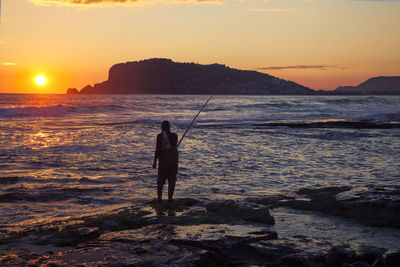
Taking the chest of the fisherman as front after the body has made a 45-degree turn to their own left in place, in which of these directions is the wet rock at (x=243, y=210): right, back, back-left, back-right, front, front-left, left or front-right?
back

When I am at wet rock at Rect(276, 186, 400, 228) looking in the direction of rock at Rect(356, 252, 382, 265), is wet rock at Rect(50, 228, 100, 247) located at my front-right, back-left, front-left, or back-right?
front-right

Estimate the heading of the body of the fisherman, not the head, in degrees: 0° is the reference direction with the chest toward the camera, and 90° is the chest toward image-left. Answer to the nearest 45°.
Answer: approximately 180°

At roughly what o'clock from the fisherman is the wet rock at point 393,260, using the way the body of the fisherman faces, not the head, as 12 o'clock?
The wet rock is roughly at 5 o'clock from the fisherman.

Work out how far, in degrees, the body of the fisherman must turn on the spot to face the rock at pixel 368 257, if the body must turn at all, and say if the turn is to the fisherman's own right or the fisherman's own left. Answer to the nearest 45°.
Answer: approximately 135° to the fisherman's own right

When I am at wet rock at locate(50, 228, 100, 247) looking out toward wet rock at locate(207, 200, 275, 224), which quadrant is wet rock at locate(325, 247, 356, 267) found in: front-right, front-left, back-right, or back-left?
front-right

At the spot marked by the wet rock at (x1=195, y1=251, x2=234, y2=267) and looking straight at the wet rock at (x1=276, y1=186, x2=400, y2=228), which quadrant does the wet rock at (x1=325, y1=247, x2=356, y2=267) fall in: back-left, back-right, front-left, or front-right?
front-right

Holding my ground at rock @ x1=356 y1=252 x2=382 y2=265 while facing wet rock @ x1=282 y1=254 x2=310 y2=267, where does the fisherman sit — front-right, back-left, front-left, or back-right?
front-right

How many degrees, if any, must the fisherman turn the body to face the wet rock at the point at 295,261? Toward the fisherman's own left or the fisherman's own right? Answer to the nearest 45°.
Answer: approximately 180°

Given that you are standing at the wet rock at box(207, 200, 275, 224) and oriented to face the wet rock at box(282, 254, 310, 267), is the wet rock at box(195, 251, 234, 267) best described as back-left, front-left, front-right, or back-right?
front-right

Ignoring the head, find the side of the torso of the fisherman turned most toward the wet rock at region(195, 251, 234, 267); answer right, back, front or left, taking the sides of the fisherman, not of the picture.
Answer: back

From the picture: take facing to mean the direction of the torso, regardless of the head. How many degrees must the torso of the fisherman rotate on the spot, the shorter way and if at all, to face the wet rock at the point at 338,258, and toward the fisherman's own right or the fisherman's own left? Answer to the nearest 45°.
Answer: approximately 135° to the fisherman's own right

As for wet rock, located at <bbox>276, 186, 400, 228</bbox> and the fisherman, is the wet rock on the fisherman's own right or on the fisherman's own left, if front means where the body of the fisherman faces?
on the fisherman's own right

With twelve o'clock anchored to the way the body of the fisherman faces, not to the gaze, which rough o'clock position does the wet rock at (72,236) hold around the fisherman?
The wet rock is roughly at 7 o'clock from the fisherman.
